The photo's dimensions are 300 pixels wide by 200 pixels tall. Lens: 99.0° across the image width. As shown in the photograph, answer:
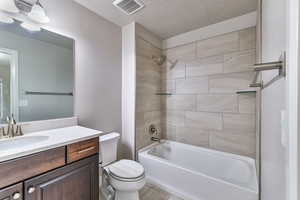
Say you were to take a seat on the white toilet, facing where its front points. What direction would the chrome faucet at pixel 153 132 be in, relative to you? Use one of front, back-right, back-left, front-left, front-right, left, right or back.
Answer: left

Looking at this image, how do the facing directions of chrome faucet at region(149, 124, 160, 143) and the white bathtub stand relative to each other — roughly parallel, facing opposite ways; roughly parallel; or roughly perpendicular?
roughly perpendicular

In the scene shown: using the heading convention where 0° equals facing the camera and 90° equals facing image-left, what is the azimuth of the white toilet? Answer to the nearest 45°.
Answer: approximately 315°

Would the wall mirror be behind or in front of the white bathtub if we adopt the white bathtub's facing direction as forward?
in front

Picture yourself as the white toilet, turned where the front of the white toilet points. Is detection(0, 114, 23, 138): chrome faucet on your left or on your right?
on your right

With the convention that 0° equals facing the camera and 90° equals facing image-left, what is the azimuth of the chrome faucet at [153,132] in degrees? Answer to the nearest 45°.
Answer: approximately 315°

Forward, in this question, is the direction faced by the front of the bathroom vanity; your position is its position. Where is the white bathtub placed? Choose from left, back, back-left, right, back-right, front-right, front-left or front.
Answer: front-left

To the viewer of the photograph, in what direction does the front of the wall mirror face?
facing the viewer and to the right of the viewer
